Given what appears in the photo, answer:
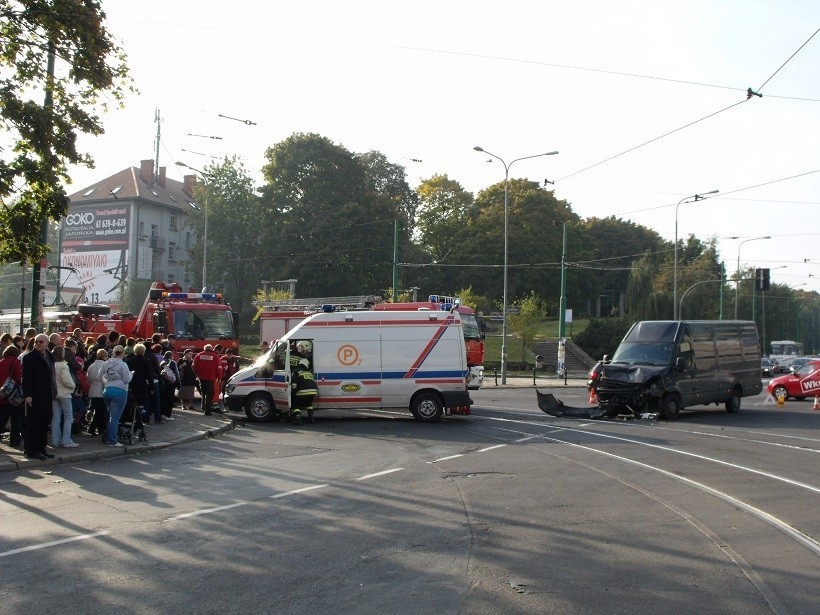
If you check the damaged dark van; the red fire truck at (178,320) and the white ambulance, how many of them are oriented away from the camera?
0

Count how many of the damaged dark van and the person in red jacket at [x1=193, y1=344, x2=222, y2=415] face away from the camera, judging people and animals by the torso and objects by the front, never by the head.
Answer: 1

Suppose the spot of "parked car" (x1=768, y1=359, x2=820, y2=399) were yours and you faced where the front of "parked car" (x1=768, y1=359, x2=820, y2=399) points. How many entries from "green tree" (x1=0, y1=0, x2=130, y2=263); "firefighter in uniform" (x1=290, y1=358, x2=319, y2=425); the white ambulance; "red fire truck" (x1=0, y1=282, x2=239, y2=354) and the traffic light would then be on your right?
1

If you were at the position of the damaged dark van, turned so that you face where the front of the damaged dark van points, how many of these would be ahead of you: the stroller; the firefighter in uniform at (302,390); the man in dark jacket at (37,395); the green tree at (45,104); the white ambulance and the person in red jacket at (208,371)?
6

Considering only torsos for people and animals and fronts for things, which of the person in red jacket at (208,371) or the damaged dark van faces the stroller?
the damaged dark van

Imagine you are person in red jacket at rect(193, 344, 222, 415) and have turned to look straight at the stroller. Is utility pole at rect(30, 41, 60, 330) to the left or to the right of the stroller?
right

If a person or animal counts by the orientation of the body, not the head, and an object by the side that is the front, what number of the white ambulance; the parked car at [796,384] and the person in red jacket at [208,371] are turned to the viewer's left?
2

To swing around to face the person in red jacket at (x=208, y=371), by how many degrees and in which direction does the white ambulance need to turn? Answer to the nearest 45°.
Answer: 0° — it already faces them

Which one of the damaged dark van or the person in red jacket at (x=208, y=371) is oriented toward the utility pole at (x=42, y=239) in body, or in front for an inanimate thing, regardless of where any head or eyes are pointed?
the damaged dark van

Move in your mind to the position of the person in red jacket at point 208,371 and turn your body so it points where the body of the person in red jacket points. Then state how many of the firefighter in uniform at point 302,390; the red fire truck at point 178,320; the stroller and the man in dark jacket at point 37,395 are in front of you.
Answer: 1

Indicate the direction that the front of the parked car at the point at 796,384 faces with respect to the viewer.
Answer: facing to the left of the viewer

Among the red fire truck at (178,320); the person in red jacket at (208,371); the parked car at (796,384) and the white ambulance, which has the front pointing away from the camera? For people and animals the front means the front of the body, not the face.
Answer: the person in red jacket

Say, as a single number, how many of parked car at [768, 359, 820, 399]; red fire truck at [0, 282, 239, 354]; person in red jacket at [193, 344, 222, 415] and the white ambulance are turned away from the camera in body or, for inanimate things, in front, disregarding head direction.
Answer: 1

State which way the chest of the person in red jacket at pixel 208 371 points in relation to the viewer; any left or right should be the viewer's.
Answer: facing away from the viewer

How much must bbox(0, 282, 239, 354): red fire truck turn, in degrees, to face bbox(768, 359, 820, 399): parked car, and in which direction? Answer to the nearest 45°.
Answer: approximately 45° to its left

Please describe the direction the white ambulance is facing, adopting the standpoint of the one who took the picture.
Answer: facing to the left of the viewer
